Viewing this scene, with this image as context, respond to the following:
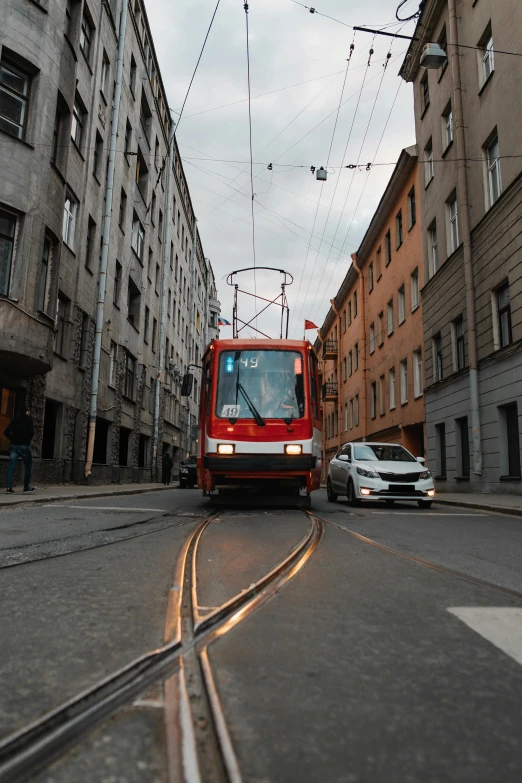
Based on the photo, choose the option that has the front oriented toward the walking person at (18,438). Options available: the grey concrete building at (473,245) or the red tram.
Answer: the grey concrete building

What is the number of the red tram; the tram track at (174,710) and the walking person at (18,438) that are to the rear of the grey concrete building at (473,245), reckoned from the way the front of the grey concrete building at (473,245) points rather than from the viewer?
0

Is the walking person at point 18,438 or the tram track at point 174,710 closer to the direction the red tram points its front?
the tram track

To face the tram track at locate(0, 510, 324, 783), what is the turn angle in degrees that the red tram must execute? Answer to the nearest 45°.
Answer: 0° — it already faces it

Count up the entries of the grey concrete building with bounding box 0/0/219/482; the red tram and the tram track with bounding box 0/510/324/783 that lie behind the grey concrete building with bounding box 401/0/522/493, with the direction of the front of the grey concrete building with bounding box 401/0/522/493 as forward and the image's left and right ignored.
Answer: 0

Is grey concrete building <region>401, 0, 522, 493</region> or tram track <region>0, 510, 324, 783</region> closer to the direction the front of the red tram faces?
the tram track

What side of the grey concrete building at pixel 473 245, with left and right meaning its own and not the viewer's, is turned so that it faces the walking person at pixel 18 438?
front

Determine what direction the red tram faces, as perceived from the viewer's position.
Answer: facing the viewer

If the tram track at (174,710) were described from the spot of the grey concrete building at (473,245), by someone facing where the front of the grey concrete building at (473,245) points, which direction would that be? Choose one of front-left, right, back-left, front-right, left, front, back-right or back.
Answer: front-left

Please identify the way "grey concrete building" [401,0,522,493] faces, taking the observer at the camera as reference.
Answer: facing the viewer and to the left of the viewer

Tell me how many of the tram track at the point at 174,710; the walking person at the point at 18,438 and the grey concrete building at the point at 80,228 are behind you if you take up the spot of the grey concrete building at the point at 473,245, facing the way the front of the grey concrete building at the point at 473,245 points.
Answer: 0

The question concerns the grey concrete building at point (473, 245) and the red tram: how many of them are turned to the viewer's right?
0
